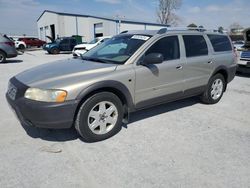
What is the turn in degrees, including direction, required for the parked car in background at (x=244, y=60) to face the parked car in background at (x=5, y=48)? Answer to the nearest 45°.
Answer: approximately 45° to its right

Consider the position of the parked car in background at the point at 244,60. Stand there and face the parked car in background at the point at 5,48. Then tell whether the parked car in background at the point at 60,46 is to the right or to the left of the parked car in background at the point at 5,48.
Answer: right

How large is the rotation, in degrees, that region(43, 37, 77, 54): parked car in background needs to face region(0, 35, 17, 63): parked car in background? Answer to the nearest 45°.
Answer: approximately 45° to its left

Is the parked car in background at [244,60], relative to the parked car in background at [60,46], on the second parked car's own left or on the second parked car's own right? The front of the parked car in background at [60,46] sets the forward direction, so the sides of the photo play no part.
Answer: on the second parked car's own left

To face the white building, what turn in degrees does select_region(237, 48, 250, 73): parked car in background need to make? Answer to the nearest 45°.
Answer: approximately 90° to its right

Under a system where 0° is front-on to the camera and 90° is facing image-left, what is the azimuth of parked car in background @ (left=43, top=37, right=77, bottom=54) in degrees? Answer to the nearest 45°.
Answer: approximately 45°
